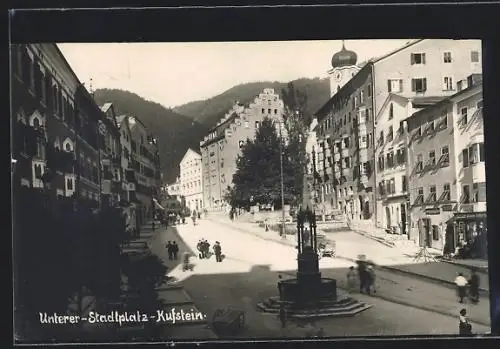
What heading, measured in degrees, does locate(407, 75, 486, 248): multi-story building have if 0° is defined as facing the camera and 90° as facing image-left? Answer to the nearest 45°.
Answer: approximately 45°

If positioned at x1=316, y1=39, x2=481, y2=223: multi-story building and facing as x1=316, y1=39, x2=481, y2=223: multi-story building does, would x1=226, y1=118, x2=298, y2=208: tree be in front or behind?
in front

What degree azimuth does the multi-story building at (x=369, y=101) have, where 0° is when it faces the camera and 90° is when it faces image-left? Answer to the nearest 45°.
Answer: approximately 45°

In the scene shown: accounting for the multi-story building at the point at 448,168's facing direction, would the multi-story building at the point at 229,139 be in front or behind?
in front

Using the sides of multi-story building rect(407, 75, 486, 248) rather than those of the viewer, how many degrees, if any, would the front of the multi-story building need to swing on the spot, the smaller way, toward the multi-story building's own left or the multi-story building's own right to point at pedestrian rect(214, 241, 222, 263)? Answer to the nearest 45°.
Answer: approximately 45° to the multi-story building's own right
